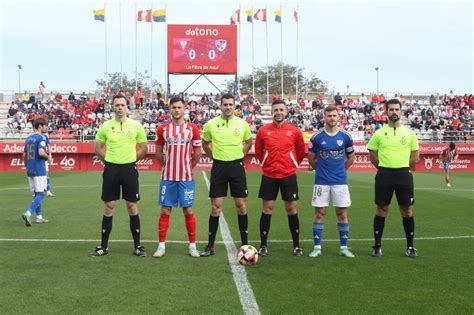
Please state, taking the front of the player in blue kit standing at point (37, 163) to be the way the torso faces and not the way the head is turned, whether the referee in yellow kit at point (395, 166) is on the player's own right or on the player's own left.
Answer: on the player's own right

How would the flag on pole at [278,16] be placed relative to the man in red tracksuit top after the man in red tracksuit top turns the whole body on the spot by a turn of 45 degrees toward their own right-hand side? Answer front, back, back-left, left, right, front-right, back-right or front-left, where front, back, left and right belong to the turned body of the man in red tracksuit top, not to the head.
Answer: back-right

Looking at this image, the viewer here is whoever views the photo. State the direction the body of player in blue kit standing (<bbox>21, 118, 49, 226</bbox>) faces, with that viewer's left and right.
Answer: facing away from the viewer and to the right of the viewer

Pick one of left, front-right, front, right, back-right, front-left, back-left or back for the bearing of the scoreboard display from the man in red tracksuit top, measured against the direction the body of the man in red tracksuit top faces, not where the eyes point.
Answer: back

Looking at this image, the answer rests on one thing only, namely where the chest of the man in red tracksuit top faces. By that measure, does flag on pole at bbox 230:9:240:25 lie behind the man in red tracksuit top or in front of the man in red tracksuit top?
behind

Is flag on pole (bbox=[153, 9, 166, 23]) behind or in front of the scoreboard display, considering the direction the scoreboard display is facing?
behind

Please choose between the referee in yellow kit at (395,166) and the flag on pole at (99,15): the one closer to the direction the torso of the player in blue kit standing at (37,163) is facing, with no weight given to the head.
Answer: the flag on pole

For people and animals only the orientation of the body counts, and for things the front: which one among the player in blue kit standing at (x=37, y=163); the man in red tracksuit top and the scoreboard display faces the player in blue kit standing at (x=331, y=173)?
the scoreboard display

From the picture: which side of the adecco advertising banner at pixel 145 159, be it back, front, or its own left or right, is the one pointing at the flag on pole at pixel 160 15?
back

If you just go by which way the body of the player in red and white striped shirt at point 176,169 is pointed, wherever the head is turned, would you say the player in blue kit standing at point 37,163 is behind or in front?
behind

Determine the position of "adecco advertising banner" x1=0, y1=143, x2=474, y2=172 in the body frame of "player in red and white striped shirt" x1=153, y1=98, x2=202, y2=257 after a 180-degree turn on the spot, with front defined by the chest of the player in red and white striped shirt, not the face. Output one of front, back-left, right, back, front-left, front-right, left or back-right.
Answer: front
